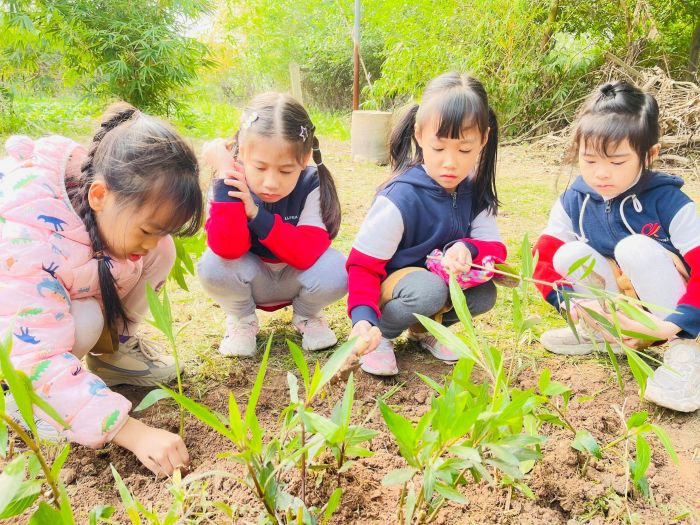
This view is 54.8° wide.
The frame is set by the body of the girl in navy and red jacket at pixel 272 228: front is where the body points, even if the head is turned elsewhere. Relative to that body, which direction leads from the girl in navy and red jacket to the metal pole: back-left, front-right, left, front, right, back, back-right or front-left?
back

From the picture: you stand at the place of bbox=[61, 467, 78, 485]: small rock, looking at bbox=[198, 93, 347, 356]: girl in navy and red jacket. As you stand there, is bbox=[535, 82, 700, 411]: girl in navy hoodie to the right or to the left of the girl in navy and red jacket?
right

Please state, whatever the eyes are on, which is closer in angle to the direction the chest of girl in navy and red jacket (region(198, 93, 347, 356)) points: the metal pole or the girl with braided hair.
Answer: the girl with braided hair

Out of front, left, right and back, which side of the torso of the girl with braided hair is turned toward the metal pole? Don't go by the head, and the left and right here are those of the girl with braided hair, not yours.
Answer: left

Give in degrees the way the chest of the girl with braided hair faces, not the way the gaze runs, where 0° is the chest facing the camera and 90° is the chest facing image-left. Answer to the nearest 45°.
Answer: approximately 315°

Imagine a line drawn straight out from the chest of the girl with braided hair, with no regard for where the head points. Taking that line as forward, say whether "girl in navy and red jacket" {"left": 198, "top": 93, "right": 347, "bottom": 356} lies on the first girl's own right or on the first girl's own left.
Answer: on the first girl's own left

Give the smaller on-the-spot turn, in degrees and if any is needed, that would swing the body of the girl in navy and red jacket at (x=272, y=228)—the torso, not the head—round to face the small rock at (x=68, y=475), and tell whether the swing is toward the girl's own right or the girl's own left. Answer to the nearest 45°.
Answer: approximately 45° to the girl's own right

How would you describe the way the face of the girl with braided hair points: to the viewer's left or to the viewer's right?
to the viewer's right
